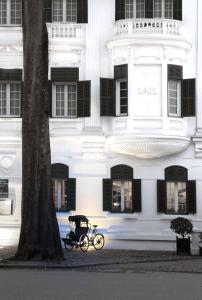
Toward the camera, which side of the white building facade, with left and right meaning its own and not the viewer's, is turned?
front

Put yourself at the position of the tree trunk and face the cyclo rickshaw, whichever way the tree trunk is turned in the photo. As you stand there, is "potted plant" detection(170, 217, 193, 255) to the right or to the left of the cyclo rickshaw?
right

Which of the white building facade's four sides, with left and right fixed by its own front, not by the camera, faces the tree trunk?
front
